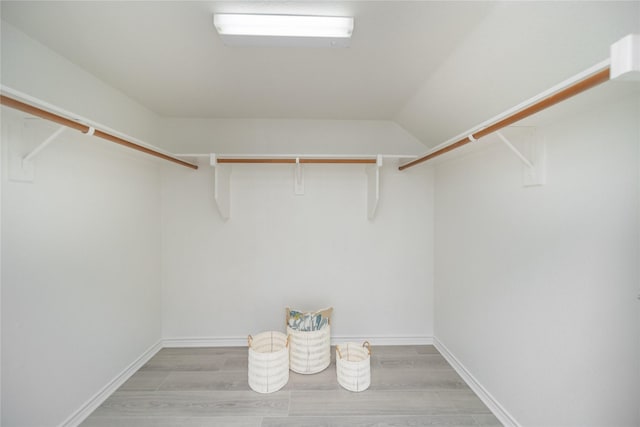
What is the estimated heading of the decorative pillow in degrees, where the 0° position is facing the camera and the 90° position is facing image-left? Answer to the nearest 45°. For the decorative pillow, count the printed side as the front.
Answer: approximately 0°

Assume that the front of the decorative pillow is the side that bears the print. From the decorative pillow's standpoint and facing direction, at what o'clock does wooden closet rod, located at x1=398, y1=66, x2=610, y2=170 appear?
The wooden closet rod is roughly at 11 o'clock from the decorative pillow.

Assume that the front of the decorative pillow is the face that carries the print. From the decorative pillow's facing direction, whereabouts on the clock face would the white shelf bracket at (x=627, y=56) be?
The white shelf bracket is roughly at 11 o'clock from the decorative pillow.
